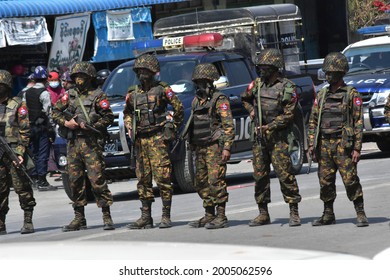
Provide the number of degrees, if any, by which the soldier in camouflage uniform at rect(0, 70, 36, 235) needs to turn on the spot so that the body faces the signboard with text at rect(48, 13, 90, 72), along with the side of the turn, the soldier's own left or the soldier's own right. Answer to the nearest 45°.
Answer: approximately 135° to the soldier's own right

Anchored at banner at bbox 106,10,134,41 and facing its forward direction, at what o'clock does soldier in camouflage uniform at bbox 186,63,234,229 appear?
The soldier in camouflage uniform is roughly at 12 o'clock from the banner.

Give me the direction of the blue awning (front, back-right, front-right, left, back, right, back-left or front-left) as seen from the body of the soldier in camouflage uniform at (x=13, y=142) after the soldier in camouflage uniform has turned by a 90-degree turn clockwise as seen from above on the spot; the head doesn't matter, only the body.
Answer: front-right

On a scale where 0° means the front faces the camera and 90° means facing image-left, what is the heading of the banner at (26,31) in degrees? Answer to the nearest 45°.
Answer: approximately 0°

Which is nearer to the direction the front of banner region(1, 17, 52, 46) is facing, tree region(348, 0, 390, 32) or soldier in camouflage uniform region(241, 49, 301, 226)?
the soldier in camouflage uniform

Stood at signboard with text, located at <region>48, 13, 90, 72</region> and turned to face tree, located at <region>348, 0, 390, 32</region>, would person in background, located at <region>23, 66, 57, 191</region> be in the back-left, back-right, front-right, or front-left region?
back-right

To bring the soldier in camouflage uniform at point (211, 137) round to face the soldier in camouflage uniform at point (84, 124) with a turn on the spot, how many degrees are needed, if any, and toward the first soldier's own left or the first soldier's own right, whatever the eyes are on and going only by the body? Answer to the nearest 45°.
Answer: approximately 45° to the first soldier's own right

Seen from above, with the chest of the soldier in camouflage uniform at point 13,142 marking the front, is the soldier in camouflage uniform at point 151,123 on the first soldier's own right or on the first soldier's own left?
on the first soldier's own left

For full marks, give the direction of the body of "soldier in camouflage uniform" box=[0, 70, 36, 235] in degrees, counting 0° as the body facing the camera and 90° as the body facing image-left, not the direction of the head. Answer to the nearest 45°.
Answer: approximately 45°
